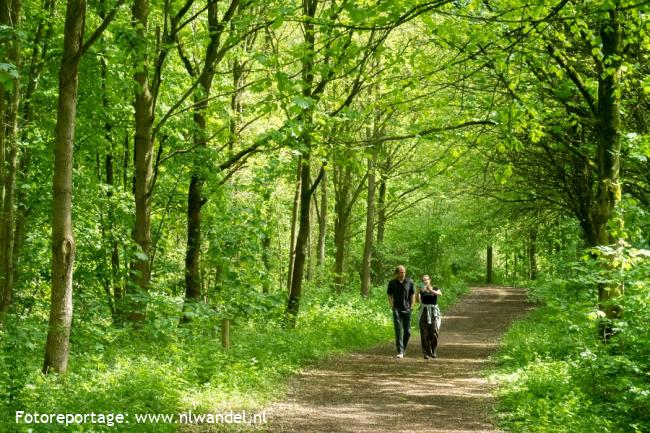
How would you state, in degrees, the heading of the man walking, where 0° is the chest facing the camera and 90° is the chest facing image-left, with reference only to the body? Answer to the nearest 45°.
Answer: approximately 0°

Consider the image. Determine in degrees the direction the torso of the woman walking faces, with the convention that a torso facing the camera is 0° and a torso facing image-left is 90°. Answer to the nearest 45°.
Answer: approximately 0°

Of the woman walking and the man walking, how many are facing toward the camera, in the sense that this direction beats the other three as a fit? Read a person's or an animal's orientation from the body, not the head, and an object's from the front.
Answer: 2
